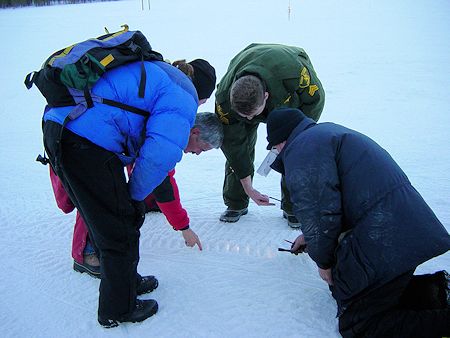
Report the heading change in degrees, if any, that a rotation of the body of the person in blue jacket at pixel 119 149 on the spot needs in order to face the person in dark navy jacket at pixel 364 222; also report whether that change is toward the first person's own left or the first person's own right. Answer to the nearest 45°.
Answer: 0° — they already face them

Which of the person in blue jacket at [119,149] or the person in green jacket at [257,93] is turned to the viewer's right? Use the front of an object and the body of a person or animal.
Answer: the person in blue jacket

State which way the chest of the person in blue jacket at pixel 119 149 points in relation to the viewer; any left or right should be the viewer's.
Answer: facing to the right of the viewer

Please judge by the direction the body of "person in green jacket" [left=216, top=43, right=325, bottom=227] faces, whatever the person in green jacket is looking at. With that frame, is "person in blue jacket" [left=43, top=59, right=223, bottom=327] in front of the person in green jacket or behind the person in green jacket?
in front

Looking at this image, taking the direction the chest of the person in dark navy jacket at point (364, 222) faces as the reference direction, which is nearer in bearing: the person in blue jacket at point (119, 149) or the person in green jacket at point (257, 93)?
the person in blue jacket

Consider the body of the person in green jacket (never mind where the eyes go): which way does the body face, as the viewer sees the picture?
toward the camera

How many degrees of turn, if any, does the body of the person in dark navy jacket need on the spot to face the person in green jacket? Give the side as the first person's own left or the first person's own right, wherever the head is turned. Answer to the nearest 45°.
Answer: approximately 45° to the first person's own right

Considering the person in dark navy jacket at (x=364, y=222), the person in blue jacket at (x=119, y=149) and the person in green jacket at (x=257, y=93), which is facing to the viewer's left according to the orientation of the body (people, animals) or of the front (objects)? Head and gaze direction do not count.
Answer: the person in dark navy jacket

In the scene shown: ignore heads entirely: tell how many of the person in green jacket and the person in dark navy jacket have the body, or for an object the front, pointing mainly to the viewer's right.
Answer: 0

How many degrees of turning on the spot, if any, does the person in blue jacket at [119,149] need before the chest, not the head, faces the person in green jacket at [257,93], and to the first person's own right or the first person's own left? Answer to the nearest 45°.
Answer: approximately 45° to the first person's own left

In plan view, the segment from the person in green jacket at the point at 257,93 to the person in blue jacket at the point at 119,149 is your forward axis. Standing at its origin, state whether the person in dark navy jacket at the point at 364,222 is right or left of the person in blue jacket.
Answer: left

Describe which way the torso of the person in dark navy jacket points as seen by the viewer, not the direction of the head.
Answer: to the viewer's left

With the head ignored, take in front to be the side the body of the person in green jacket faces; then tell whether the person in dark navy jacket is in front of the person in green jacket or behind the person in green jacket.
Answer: in front

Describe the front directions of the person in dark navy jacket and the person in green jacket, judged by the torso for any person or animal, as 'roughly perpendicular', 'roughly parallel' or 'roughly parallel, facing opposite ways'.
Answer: roughly perpendicular
